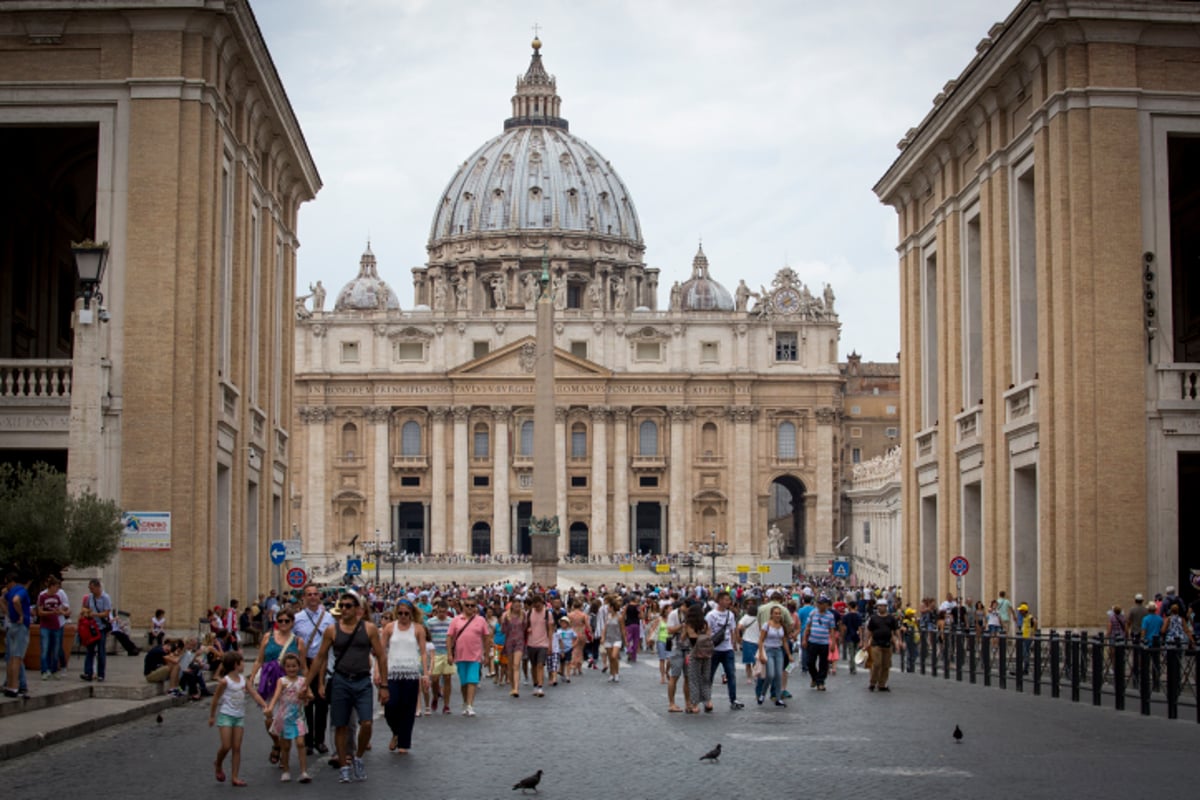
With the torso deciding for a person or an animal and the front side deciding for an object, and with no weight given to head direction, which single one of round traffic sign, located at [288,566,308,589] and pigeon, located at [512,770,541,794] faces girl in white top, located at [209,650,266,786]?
the round traffic sign

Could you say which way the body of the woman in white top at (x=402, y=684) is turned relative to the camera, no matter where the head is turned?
toward the camera

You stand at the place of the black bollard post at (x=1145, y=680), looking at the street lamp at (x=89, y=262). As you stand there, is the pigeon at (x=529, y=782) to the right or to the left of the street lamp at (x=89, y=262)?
left

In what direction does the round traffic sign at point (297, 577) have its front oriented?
toward the camera

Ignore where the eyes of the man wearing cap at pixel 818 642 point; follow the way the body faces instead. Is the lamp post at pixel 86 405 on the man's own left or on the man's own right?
on the man's own right

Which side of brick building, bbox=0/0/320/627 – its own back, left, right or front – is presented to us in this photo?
front

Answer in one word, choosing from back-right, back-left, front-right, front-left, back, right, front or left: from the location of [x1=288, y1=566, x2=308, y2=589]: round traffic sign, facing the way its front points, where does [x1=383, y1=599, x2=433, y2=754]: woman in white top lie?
front

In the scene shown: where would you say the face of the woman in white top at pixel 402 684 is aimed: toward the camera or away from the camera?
toward the camera
